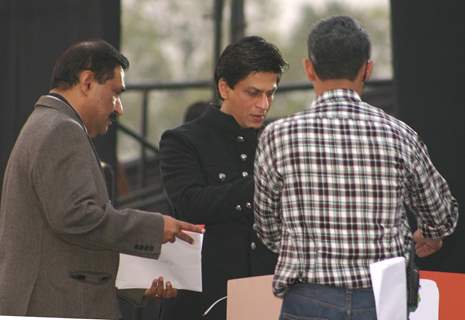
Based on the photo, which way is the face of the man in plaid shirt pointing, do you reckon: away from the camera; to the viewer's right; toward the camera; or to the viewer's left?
away from the camera

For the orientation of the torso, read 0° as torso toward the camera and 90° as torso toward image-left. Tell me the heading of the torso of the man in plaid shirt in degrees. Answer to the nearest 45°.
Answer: approximately 180°

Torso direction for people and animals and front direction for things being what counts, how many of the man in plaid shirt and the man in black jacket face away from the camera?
1

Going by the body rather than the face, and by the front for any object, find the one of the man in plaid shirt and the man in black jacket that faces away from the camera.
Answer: the man in plaid shirt

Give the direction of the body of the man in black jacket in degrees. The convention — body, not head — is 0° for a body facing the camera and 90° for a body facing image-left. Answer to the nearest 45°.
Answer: approximately 315°

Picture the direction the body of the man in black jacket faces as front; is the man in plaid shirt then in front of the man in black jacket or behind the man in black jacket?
in front

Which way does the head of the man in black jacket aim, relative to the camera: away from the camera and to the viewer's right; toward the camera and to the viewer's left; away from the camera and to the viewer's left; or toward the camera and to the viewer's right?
toward the camera and to the viewer's right

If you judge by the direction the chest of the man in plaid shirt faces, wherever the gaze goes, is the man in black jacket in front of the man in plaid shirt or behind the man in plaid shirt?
in front
